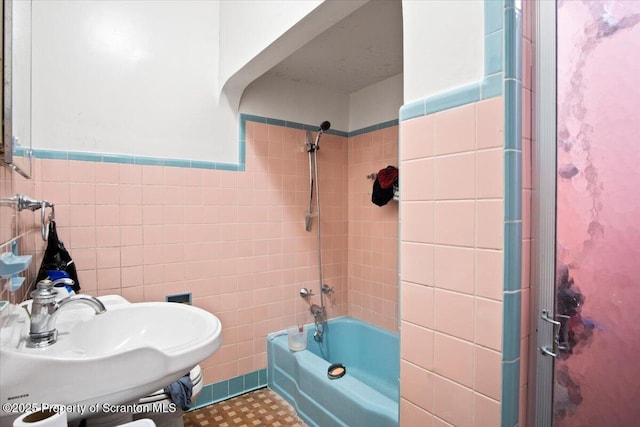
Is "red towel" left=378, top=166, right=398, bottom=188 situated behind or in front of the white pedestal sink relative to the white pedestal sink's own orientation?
in front

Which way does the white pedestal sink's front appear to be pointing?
to the viewer's right

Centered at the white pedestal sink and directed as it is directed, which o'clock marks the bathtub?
The bathtub is roughly at 11 o'clock from the white pedestal sink.

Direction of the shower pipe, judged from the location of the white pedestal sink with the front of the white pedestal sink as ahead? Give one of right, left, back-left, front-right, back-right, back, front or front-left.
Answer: front-left

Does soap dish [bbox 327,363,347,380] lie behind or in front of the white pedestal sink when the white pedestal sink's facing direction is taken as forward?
in front
